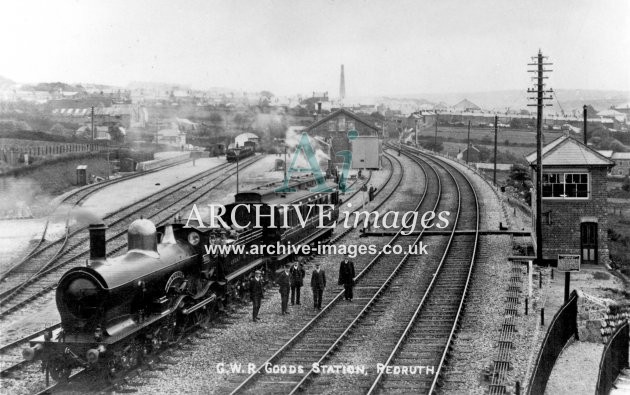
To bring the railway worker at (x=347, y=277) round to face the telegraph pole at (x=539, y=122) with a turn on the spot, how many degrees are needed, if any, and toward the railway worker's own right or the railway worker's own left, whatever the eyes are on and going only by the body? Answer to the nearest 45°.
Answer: approximately 135° to the railway worker's own left

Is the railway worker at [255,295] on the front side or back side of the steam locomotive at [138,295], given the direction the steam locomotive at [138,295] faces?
on the back side

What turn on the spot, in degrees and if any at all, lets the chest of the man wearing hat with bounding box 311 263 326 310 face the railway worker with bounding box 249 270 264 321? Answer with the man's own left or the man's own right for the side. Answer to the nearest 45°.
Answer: approximately 45° to the man's own right

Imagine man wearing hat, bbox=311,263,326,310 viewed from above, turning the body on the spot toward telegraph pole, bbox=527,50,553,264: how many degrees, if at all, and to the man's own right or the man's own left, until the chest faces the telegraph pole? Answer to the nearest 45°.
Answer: approximately 135° to the man's own left

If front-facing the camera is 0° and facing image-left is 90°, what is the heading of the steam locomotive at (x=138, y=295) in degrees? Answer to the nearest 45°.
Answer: approximately 45°

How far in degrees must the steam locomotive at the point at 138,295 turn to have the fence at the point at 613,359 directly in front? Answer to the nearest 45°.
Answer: approximately 135° to its left

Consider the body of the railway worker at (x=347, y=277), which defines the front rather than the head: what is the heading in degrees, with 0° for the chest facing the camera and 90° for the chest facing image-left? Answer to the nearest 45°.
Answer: approximately 0°

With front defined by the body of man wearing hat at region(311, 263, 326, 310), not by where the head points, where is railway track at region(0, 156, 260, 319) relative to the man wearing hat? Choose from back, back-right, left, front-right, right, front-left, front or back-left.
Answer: back-right

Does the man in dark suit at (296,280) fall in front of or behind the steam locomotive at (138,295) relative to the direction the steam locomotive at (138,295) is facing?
behind

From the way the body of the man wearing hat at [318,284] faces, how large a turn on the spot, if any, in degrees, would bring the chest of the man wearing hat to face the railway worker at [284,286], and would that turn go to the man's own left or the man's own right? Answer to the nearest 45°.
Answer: approximately 90° to the man's own right

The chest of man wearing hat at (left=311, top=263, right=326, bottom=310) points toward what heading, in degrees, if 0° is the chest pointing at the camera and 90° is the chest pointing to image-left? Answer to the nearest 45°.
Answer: approximately 0°

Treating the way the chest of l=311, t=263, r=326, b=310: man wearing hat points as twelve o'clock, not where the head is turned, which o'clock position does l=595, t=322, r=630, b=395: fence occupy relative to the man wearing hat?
The fence is roughly at 10 o'clock from the man wearing hat.

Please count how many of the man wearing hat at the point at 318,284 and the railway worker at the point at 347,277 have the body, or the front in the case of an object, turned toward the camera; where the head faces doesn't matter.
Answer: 2
